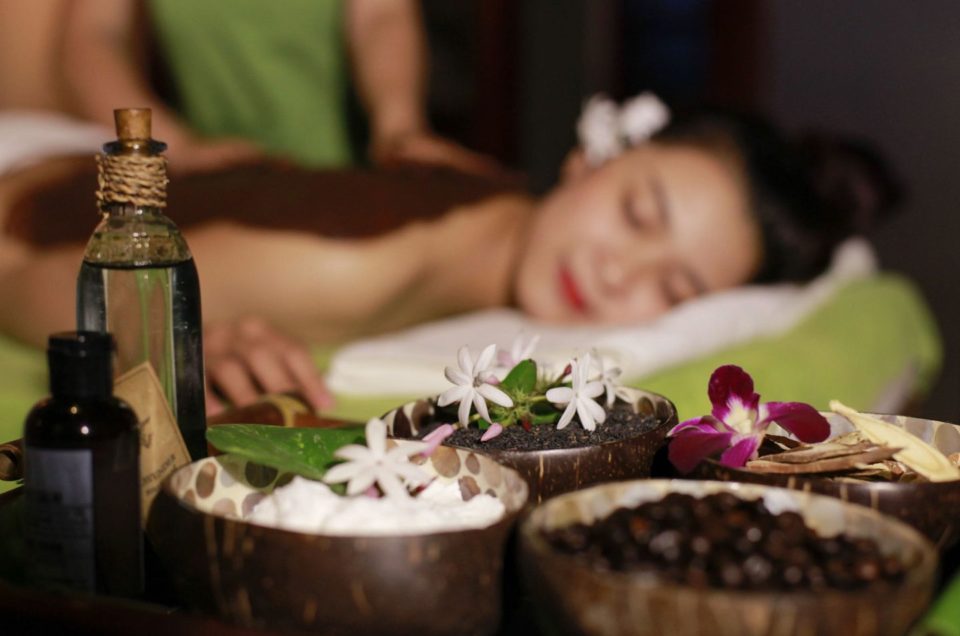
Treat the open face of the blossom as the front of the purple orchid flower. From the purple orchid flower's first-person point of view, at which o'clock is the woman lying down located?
The woman lying down is roughly at 5 o'clock from the purple orchid flower.

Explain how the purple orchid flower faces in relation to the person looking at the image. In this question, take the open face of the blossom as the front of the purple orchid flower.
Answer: facing the viewer

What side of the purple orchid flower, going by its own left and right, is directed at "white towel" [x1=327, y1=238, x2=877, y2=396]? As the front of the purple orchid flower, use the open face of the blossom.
back

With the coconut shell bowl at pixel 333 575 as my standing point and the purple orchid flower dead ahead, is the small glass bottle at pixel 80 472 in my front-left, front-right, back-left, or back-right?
back-left

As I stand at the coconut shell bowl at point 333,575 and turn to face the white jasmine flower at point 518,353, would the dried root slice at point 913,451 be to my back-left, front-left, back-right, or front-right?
front-right
